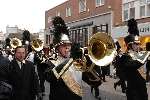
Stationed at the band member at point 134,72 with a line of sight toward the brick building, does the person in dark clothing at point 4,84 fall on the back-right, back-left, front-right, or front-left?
back-left

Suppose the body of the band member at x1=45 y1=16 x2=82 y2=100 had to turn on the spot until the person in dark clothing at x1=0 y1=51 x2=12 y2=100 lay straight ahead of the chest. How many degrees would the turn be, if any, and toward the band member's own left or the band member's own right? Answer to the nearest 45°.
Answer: approximately 135° to the band member's own right

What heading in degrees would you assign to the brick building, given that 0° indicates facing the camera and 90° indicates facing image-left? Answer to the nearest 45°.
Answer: approximately 45°

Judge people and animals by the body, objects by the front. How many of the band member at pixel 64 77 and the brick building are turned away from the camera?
0

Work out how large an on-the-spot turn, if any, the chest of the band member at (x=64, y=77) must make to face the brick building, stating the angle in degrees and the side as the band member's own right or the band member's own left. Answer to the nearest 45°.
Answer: approximately 135° to the band member's own left

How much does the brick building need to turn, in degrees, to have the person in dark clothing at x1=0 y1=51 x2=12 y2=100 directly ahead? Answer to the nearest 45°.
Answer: approximately 45° to its left

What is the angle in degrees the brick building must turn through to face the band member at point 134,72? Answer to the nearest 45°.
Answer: approximately 45° to its left

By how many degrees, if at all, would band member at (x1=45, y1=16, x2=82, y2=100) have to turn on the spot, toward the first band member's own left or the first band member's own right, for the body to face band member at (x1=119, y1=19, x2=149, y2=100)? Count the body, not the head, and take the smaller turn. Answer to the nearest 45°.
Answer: approximately 90° to the first band member's own left

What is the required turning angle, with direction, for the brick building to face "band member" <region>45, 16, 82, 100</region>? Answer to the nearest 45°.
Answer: approximately 45° to its left

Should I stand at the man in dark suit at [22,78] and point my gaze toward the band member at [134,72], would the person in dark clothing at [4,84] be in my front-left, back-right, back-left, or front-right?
back-right

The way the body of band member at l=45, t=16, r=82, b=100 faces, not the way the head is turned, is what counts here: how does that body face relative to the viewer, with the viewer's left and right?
facing the viewer and to the right of the viewer
